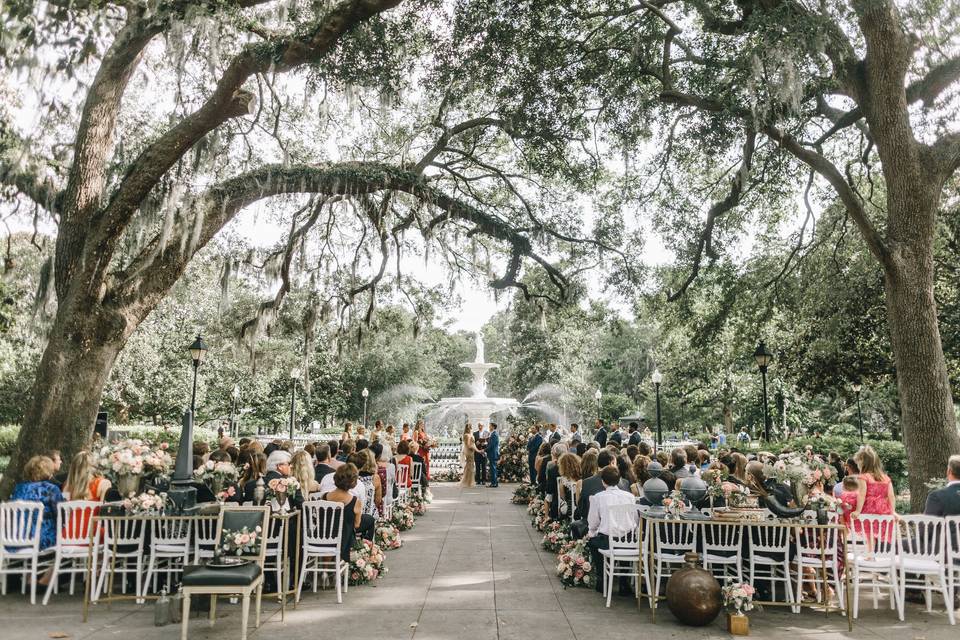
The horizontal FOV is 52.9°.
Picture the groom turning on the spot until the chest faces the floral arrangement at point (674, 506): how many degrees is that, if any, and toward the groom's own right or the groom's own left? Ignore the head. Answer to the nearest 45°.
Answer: approximately 90° to the groom's own left

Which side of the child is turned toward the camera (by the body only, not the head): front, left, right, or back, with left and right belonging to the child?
back

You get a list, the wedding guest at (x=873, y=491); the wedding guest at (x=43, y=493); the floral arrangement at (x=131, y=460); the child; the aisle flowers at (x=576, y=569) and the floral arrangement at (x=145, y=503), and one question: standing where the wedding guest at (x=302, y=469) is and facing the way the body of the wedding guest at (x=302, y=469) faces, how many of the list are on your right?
3

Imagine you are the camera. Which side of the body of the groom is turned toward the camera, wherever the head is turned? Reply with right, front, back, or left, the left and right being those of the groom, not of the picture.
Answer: left

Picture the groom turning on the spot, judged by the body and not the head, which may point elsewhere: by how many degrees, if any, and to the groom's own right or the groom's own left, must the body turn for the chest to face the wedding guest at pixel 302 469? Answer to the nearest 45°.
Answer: approximately 90° to the groom's own left

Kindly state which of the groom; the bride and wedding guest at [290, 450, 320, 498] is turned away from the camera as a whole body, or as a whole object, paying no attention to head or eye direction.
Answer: the wedding guest

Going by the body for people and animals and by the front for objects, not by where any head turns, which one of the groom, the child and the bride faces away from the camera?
the child

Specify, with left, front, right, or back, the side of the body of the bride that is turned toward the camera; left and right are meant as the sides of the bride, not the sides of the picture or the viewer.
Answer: right

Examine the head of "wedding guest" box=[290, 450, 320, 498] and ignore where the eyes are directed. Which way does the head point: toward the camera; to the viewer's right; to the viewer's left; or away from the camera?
away from the camera

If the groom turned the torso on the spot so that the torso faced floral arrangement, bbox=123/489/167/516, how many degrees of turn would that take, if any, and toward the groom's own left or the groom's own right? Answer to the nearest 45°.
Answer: approximately 90° to the groom's own left

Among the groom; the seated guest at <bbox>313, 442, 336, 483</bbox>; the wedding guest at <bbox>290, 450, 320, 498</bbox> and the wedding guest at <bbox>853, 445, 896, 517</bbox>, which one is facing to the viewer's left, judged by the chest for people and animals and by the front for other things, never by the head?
the groom

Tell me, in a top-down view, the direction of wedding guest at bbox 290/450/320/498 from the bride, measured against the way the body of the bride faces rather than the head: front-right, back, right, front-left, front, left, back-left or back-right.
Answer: right

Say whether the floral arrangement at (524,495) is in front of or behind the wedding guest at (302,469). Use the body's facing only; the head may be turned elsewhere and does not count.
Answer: in front

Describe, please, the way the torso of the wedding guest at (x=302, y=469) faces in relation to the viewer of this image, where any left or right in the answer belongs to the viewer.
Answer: facing away from the viewer
